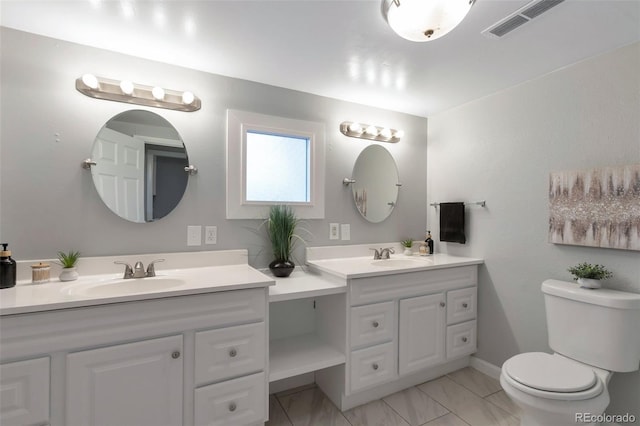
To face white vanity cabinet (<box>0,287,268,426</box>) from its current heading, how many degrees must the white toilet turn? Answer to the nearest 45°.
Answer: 0° — it already faces it

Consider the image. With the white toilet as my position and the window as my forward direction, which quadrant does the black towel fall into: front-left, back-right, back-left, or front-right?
front-right

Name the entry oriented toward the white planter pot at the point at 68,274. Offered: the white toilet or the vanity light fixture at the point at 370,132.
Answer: the white toilet

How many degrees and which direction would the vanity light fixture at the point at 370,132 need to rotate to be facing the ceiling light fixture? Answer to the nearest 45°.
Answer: approximately 45° to its right

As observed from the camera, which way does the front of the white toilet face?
facing the viewer and to the left of the viewer

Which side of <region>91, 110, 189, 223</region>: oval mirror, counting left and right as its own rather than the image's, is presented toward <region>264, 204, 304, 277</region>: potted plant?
left

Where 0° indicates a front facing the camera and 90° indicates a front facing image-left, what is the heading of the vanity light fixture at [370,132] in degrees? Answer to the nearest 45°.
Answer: approximately 315°

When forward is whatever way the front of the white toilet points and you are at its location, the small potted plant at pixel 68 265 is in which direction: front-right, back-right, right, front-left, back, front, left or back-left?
front

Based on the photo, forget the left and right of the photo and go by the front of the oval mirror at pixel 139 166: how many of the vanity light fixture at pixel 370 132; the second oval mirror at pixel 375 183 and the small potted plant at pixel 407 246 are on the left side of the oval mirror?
3

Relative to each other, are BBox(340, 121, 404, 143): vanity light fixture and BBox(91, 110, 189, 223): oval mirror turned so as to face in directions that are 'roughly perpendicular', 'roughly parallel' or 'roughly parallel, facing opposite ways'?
roughly parallel

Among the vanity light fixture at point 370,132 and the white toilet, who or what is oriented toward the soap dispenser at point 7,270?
the white toilet

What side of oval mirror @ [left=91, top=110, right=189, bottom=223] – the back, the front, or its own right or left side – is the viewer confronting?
front

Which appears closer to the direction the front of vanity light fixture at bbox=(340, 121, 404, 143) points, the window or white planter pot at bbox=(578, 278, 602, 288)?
the white planter pot

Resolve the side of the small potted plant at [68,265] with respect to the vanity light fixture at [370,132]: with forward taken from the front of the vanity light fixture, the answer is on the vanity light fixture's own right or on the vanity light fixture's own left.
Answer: on the vanity light fixture's own right

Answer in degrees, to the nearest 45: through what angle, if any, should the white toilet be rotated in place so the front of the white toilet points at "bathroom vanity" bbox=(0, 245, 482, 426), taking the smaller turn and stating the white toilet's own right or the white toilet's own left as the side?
0° — it already faces it
